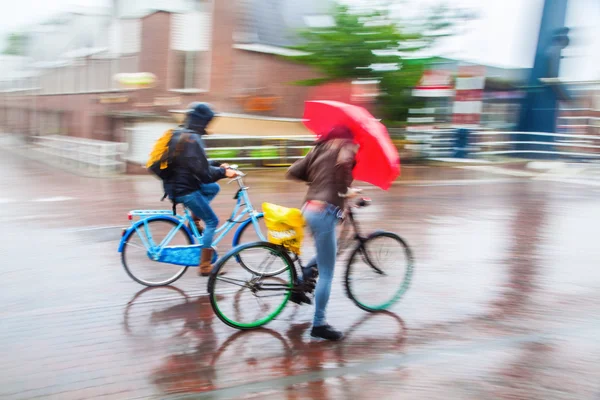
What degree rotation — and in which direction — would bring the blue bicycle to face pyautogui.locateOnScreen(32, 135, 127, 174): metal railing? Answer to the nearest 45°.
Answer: approximately 90° to its left

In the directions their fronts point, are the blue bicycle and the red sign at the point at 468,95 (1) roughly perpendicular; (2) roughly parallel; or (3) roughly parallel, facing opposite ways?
roughly perpendicular

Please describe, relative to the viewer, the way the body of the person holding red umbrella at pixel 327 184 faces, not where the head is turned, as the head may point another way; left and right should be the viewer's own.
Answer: facing away from the viewer and to the right of the viewer

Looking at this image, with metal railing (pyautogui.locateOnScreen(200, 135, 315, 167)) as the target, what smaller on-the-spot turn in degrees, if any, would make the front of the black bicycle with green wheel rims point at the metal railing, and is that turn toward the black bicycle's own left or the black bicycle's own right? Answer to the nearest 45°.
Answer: approximately 90° to the black bicycle's own left

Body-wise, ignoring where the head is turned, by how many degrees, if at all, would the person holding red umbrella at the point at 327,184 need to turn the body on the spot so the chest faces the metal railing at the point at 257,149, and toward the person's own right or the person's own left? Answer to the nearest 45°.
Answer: approximately 45° to the person's own left

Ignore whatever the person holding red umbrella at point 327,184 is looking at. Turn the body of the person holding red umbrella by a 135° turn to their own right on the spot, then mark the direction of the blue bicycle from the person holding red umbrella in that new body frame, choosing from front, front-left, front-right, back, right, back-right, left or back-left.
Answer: back-right

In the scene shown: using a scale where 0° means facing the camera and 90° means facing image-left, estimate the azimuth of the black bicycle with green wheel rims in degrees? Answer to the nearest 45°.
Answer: approximately 270°

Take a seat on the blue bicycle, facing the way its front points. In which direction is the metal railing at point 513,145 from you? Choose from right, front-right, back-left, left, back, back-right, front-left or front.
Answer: front-left

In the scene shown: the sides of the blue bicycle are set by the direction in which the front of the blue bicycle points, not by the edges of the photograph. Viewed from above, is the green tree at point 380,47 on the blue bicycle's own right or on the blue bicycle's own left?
on the blue bicycle's own left

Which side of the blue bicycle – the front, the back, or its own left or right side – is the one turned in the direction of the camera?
right

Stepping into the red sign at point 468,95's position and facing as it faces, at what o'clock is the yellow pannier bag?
The yellow pannier bag is roughly at 12 o'clock from the red sign.

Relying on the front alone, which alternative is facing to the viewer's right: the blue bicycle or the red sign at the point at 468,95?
the blue bicycle

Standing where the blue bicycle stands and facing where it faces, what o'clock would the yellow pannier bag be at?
The yellow pannier bag is roughly at 2 o'clock from the blue bicycle.
